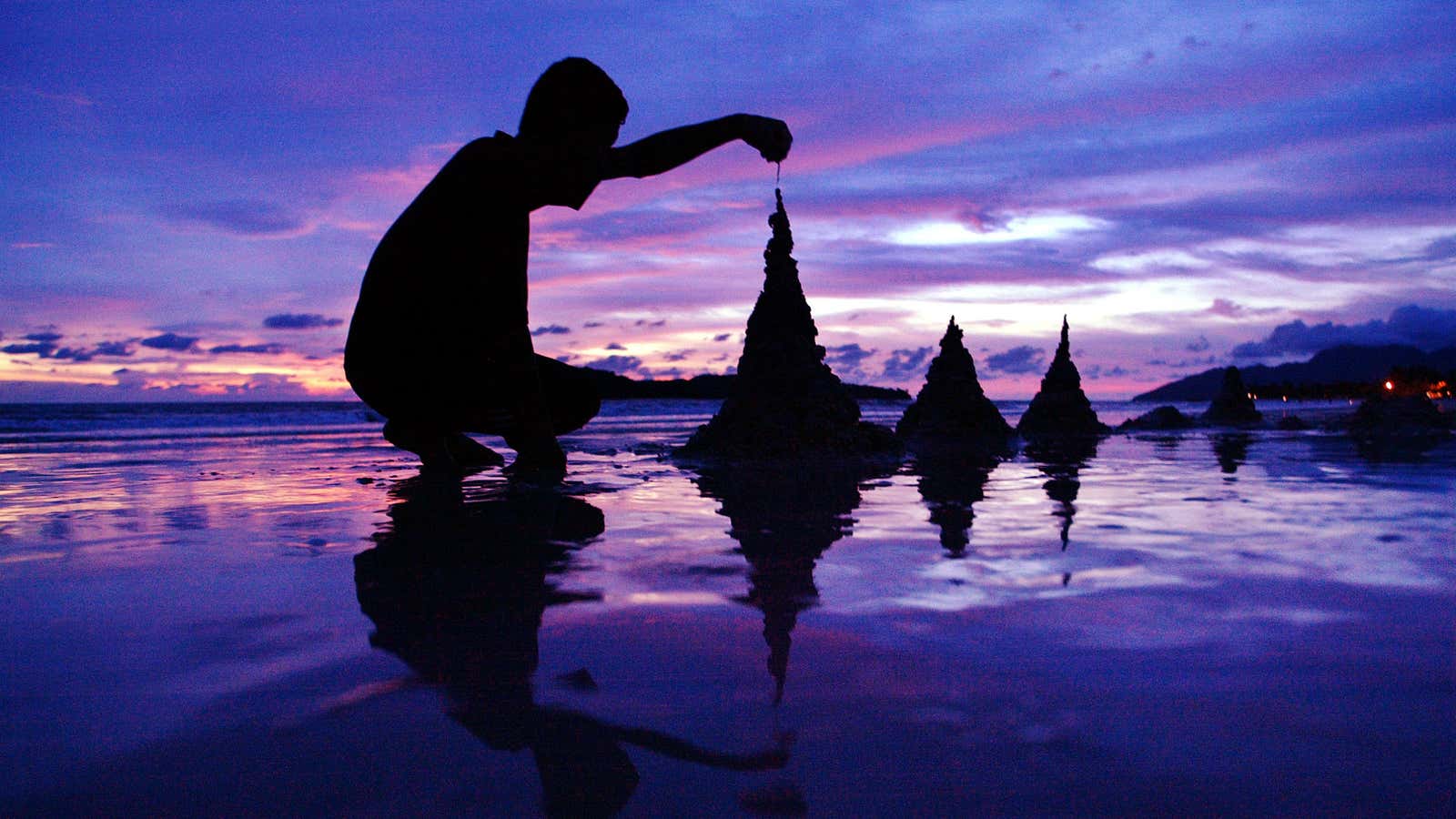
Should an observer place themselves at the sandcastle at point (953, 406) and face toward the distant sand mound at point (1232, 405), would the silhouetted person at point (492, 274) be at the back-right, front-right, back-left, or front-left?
back-right

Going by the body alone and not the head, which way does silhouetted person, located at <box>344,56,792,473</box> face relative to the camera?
to the viewer's right

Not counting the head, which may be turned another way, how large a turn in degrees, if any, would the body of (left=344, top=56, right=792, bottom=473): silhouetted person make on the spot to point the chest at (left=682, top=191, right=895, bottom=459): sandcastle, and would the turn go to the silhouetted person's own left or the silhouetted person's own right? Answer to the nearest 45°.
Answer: approximately 45° to the silhouetted person's own left

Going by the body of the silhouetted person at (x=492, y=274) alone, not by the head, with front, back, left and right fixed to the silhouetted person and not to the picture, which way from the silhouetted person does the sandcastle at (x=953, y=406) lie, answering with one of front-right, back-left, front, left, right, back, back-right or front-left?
front-left

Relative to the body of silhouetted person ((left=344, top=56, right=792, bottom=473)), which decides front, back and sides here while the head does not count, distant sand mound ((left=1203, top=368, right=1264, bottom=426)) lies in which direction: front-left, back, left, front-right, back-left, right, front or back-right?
front-left
